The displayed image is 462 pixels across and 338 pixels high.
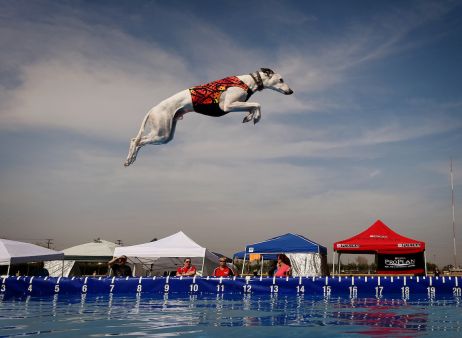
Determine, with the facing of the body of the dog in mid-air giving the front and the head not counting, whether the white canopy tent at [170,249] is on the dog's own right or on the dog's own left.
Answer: on the dog's own left

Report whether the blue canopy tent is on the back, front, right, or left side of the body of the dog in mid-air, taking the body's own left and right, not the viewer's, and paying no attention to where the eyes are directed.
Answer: left

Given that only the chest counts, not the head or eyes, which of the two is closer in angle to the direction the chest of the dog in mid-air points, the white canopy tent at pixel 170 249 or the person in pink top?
the person in pink top

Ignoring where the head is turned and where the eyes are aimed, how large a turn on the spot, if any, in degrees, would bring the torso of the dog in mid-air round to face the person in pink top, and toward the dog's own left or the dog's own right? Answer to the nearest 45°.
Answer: approximately 45° to the dog's own left

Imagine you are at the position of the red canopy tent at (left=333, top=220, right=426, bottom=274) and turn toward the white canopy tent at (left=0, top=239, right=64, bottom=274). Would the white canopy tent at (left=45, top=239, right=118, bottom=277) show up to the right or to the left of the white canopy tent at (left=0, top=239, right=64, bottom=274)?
right

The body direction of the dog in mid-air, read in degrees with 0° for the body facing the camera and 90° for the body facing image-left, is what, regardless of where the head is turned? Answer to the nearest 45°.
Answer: approximately 270°

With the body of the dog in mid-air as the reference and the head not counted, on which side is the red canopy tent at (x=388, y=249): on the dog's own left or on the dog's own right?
on the dog's own left

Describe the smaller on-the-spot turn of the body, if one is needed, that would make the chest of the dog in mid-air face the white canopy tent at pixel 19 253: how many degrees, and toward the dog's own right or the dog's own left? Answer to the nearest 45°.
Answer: approximately 135° to the dog's own left
